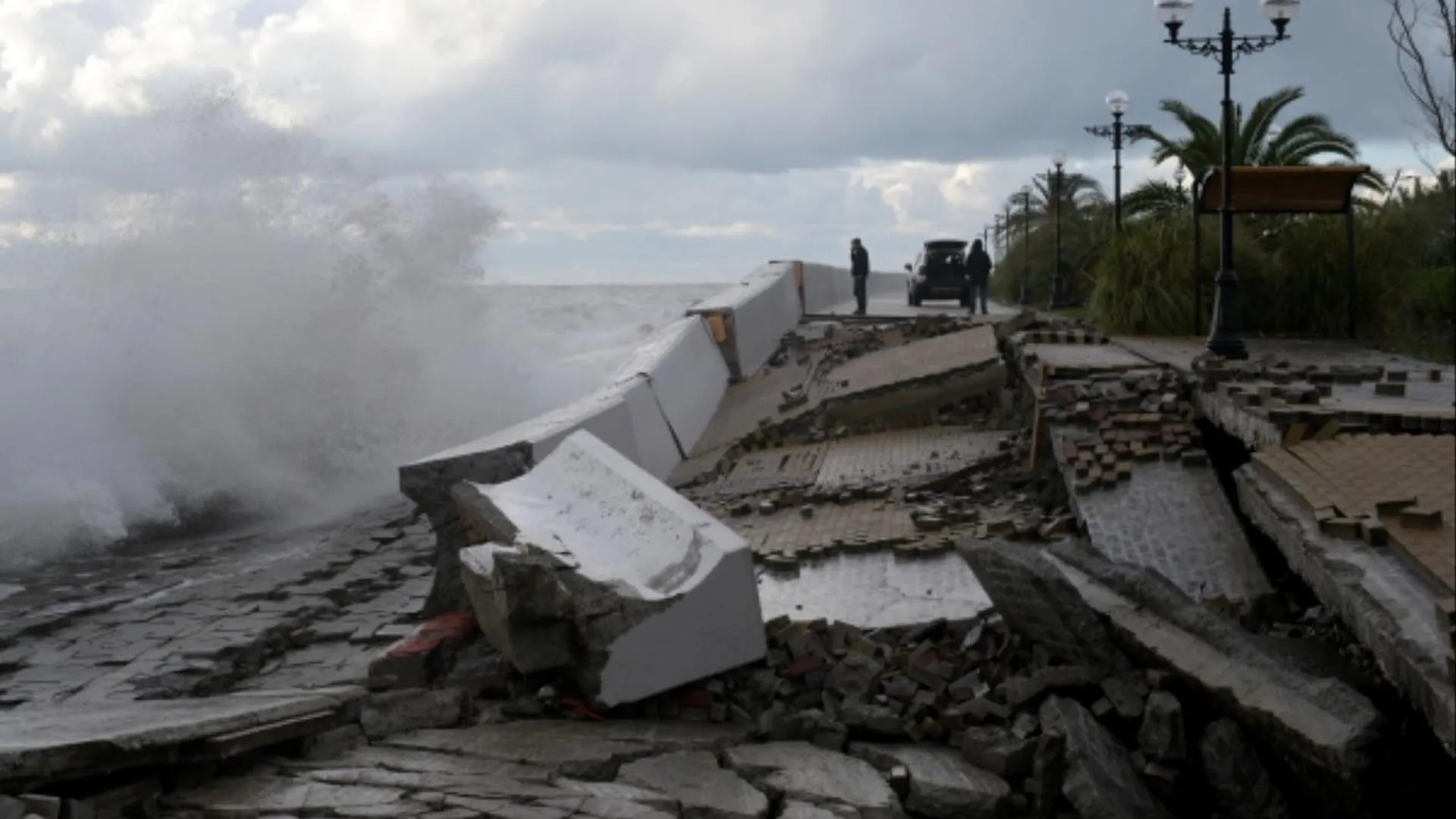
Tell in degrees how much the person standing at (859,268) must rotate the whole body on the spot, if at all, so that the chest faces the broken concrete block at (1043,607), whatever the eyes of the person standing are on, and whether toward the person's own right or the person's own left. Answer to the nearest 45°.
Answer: approximately 90° to the person's own left

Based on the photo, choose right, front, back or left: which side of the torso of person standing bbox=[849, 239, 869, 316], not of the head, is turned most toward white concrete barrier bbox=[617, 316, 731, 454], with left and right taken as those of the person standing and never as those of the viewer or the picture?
left

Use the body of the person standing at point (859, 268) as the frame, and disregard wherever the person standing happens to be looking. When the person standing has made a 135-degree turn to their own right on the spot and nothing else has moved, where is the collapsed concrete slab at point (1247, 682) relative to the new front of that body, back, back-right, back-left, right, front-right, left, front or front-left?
back-right

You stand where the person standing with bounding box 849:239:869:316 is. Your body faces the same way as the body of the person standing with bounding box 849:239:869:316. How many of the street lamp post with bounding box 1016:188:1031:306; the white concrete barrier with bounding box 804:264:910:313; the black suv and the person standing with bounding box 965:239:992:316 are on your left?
0

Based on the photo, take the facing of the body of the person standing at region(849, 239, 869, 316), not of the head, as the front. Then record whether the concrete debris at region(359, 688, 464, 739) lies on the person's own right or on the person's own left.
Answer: on the person's own left

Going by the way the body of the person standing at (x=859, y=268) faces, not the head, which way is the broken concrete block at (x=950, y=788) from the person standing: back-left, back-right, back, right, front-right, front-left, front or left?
left

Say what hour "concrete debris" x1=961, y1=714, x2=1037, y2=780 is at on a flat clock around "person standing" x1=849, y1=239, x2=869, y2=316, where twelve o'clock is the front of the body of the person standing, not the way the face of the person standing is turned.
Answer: The concrete debris is roughly at 9 o'clock from the person standing.

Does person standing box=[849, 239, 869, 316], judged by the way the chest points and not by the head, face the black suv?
no

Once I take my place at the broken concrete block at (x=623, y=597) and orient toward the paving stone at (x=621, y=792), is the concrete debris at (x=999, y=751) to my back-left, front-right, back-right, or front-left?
front-left

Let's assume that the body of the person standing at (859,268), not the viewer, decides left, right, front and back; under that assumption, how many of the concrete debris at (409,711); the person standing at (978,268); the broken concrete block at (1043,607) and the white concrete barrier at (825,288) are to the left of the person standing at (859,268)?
2

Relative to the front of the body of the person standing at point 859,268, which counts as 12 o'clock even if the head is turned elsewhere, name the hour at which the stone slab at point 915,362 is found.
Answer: The stone slab is roughly at 9 o'clock from the person standing.

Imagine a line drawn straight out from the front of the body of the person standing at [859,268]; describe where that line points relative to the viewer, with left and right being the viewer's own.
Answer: facing to the left of the viewer

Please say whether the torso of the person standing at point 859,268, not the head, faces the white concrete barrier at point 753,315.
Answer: no
